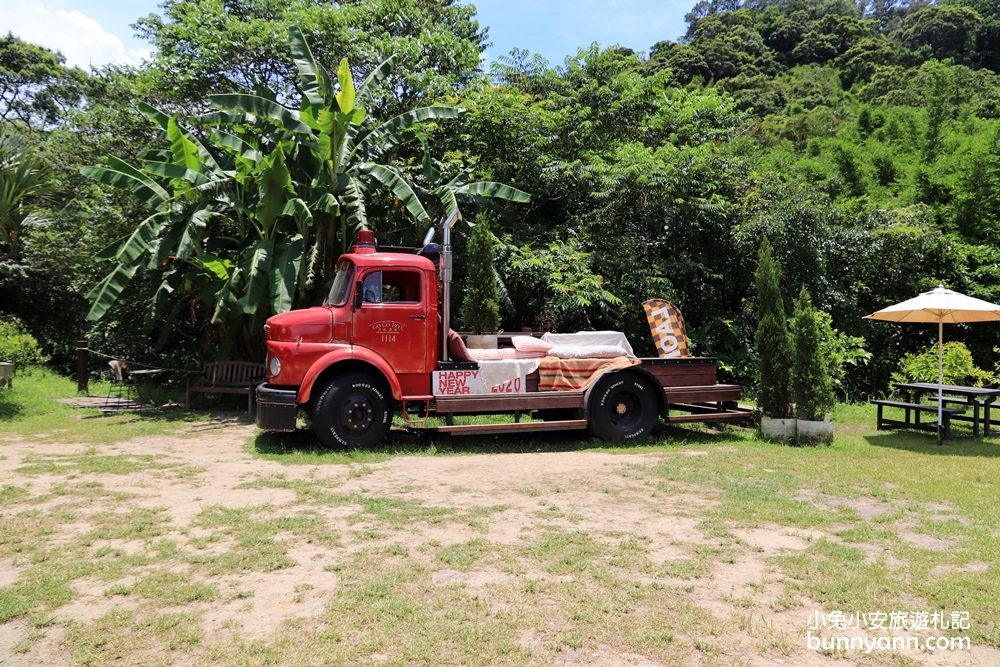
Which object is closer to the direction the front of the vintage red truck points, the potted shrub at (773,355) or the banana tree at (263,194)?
the banana tree

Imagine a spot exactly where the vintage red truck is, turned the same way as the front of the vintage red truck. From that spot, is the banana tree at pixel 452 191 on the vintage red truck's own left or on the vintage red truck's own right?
on the vintage red truck's own right

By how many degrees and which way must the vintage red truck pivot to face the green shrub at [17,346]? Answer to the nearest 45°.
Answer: approximately 45° to its right

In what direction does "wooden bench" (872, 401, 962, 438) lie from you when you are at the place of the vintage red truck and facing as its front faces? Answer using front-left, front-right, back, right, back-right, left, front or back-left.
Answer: back

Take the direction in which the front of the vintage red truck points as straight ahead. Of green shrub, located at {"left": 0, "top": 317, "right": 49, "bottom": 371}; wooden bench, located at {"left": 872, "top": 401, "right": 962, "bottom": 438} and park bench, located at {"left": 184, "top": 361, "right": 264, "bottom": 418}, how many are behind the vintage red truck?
1

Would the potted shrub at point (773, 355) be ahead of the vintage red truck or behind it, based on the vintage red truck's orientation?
behind

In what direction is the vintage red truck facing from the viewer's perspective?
to the viewer's left

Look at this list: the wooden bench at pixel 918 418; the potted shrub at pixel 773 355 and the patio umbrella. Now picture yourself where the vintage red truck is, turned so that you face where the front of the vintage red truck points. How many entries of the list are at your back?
3

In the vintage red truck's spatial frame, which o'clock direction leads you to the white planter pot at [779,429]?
The white planter pot is roughly at 6 o'clock from the vintage red truck.

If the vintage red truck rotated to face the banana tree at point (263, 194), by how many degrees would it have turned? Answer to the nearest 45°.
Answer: approximately 45° to its right

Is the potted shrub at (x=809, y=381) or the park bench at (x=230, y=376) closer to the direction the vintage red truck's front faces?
the park bench

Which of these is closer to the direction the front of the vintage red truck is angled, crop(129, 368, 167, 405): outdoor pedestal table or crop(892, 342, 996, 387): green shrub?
the outdoor pedestal table

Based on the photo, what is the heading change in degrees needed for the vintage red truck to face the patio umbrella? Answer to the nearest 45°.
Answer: approximately 180°

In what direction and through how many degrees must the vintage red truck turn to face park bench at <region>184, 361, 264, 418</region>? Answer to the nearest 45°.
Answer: approximately 45° to its right
